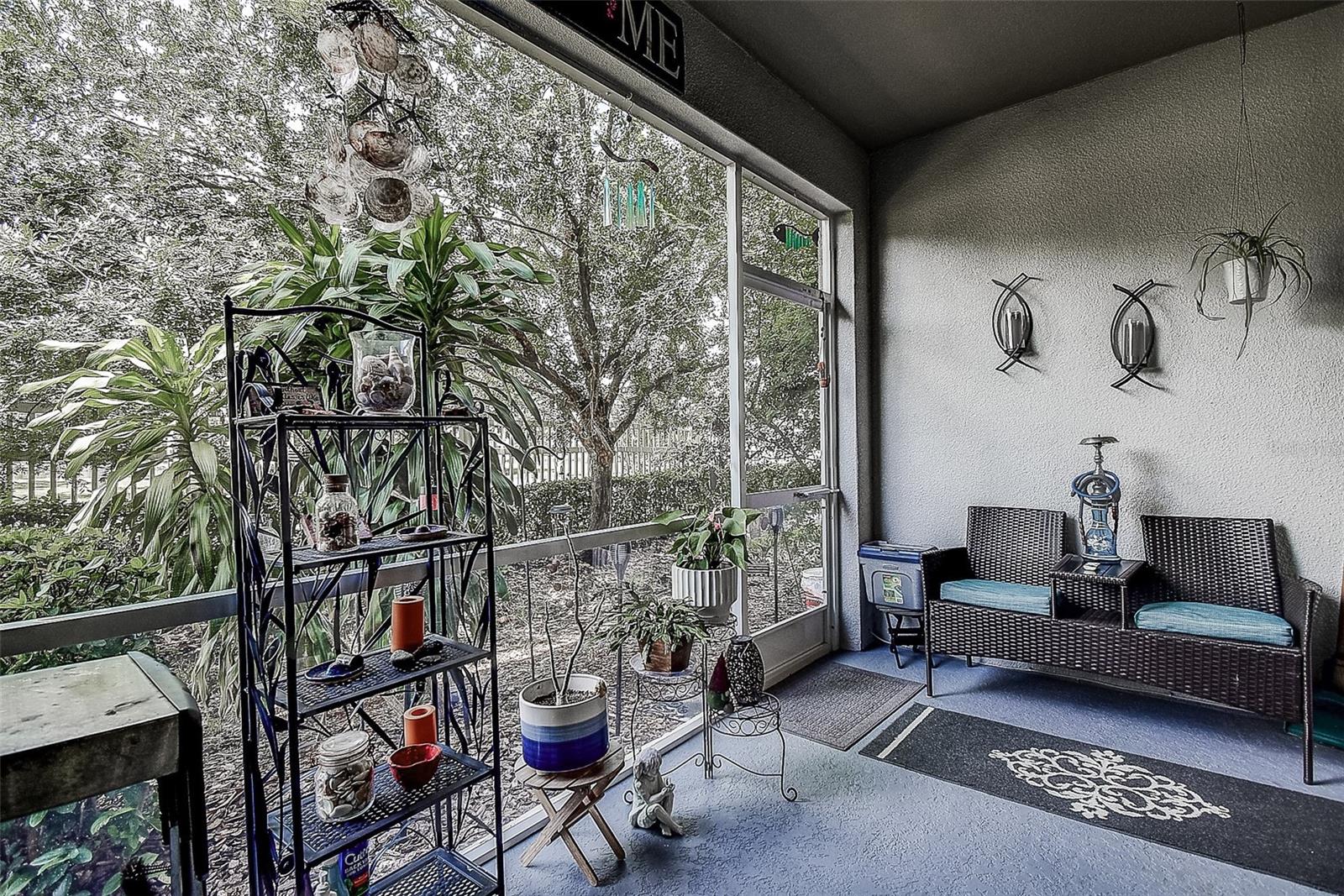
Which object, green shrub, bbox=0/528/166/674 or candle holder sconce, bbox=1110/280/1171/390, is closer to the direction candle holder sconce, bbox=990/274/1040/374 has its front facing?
the green shrub

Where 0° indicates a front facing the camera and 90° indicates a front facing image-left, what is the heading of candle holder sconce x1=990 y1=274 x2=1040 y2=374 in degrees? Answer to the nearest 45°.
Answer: approximately 0°

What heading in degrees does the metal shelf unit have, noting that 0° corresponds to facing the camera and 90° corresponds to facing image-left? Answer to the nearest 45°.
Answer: approximately 315°

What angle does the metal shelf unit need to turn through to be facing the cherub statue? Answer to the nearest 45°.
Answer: approximately 45° to its left

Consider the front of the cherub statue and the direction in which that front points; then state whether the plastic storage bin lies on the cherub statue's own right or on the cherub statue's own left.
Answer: on the cherub statue's own left

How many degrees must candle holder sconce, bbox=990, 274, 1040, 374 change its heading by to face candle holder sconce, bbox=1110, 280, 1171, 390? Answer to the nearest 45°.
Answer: approximately 90° to its left
